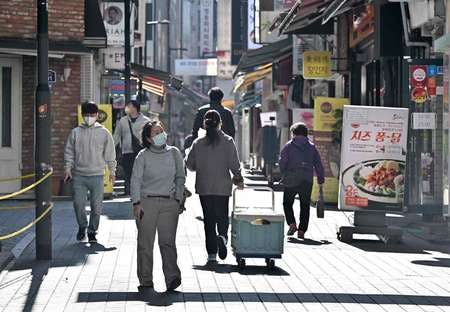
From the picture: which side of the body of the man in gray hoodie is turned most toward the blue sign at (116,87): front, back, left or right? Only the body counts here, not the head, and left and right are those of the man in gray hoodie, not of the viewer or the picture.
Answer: back

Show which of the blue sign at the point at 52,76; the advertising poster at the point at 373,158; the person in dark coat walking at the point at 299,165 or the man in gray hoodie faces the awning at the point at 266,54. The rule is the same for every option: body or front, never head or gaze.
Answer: the person in dark coat walking

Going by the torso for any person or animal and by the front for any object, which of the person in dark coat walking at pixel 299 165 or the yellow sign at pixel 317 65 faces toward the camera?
the yellow sign

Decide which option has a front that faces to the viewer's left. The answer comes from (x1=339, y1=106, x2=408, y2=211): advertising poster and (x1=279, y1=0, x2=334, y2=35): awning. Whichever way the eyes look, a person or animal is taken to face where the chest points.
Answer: the awning

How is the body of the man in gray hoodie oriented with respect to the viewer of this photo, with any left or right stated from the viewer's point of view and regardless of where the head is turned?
facing the viewer

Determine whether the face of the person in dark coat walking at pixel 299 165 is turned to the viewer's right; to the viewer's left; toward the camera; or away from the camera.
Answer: away from the camera

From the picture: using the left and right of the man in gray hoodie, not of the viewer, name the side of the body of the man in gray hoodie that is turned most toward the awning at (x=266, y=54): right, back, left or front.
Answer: back

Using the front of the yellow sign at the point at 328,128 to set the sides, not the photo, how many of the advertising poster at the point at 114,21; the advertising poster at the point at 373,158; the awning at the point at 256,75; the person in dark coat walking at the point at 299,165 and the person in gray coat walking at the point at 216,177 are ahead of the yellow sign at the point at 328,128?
3

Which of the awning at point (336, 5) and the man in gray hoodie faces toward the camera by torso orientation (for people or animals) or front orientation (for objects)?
the man in gray hoodie

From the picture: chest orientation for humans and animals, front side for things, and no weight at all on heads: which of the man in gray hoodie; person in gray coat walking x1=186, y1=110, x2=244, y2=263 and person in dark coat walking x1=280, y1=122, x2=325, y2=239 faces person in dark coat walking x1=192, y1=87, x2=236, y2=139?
person in gray coat walking x1=186, y1=110, x2=244, y2=263

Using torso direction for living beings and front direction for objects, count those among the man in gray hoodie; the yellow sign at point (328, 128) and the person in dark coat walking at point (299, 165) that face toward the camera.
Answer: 2

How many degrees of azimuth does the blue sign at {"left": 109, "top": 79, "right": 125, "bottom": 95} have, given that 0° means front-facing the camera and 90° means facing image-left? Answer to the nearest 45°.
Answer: approximately 0°

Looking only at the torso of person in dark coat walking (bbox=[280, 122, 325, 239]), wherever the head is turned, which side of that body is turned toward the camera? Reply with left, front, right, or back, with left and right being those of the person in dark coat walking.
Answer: back

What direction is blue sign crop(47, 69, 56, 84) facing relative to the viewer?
toward the camera

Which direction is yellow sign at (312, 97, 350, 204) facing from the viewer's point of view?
toward the camera

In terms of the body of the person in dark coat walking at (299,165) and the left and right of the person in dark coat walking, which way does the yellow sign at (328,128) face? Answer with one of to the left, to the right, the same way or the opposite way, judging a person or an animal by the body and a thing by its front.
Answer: the opposite way

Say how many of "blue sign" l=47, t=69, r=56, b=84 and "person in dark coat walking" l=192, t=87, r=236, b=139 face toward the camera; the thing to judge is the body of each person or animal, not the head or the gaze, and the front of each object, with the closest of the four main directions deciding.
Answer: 1
